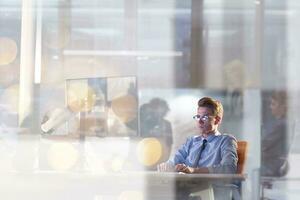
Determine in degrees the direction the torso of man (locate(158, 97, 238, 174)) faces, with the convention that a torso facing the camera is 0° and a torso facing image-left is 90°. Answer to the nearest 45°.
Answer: approximately 45°

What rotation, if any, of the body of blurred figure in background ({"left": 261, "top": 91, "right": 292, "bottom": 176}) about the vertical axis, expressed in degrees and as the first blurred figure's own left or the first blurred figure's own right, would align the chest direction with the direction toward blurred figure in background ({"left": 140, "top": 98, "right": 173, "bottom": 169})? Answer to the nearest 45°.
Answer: approximately 45° to the first blurred figure's own right

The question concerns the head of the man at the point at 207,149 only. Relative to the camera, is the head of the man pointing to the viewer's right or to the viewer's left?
to the viewer's left

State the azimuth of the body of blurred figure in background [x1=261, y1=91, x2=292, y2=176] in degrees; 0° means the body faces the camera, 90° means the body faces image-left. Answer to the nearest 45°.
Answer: approximately 45°
